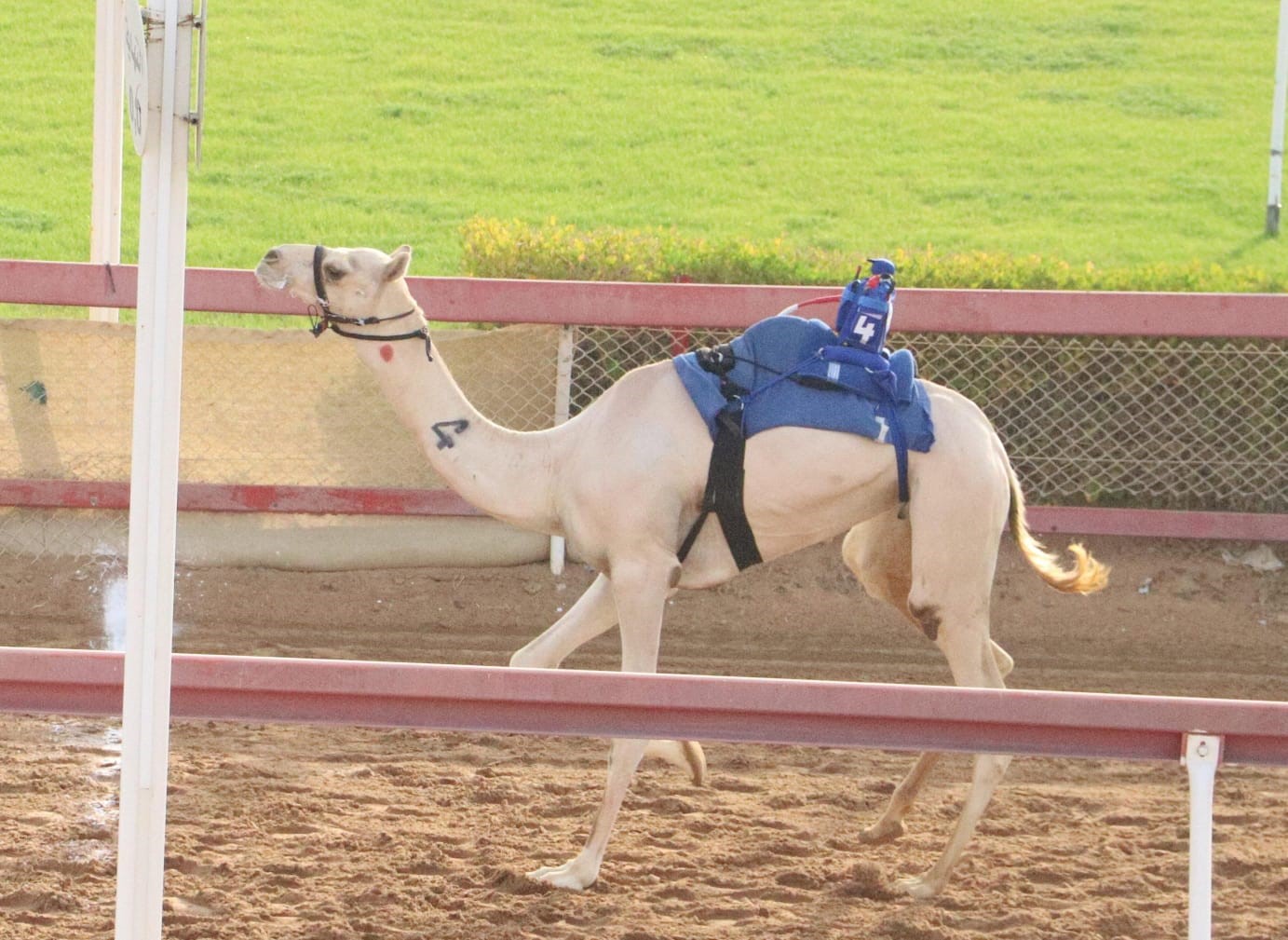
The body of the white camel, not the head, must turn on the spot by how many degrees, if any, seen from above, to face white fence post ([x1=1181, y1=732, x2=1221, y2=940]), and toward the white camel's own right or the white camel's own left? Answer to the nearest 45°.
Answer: approximately 135° to the white camel's own left

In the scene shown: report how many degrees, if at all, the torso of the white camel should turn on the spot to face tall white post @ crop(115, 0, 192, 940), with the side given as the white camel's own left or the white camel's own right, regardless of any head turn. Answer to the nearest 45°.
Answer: approximately 90° to the white camel's own left

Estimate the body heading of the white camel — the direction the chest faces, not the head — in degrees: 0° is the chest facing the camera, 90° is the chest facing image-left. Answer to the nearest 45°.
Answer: approximately 90°

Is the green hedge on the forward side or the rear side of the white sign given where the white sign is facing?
on the rear side

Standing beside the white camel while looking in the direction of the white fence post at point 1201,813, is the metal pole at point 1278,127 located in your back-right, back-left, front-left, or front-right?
back-left

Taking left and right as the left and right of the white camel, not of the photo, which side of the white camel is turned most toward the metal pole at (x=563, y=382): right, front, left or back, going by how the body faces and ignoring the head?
right

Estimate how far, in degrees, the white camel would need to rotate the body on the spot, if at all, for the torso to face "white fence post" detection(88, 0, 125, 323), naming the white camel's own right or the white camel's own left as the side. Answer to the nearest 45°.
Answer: approximately 45° to the white camel's own right

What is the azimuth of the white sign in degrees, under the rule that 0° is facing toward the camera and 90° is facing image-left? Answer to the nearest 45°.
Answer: approximately 45°

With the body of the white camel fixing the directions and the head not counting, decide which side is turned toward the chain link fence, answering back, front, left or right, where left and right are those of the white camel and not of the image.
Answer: right
